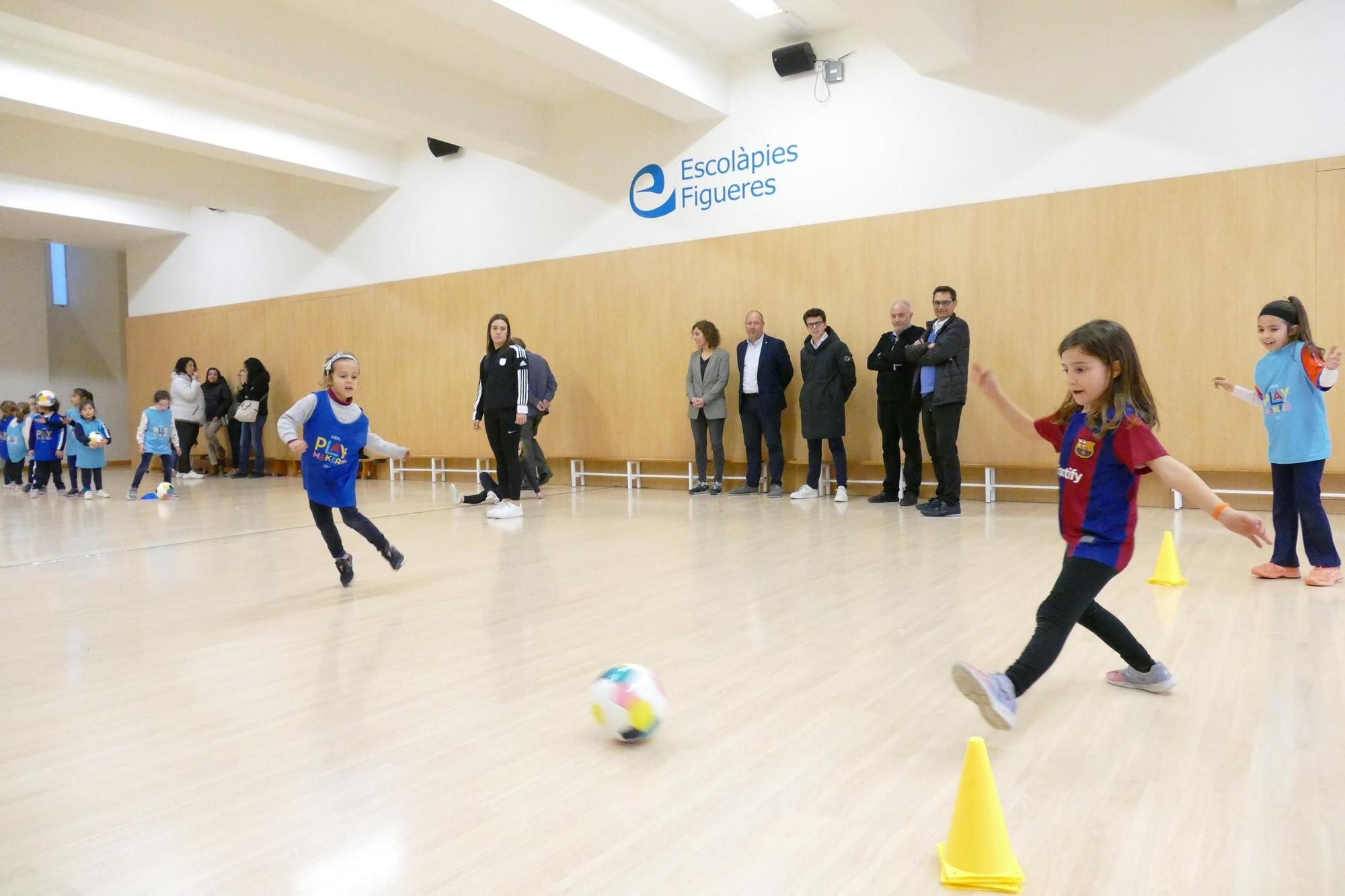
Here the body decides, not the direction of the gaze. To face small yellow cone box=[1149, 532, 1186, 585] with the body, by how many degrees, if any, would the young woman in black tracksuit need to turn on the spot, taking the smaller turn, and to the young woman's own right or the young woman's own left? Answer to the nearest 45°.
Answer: approximately 90° to the young woman's own left

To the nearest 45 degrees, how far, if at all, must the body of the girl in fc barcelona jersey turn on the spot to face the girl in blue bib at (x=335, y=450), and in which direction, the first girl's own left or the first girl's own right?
approximately 45° to the first girl's own right

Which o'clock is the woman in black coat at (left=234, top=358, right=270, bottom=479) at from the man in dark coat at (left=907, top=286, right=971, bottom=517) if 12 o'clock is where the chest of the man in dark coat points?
The woman in black coat is roughly at 2 o'clock from the man in dark coat.

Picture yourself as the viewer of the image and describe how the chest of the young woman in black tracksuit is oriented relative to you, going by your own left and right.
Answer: facing the viewer and to the left of the viewer

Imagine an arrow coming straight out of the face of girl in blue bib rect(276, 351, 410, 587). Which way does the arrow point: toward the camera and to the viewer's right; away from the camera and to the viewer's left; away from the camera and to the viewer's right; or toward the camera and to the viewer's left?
toward the camera and to the viewer's right

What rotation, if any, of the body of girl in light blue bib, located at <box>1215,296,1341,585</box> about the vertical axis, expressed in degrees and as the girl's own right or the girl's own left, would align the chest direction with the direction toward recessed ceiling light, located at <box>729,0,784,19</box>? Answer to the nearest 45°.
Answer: approximately 90° to the girl's own right

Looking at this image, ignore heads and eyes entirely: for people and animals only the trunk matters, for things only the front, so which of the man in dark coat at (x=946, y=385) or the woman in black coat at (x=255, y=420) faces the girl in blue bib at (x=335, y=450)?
the man in dark coat

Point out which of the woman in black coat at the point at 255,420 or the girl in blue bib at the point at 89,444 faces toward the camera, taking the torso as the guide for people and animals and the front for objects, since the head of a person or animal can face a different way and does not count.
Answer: the girl in blue bib

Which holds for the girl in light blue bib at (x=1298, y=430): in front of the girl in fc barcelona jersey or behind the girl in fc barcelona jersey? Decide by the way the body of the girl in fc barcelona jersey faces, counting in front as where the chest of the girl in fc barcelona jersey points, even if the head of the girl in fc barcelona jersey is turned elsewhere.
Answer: behind

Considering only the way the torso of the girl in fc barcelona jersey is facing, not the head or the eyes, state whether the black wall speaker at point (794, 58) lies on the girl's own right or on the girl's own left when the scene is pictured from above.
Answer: on the girl's own right

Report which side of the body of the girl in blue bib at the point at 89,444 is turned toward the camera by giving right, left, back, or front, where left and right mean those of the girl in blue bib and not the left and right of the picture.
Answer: front

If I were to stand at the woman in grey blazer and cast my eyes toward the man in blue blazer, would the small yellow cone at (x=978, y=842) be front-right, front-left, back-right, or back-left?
front-right

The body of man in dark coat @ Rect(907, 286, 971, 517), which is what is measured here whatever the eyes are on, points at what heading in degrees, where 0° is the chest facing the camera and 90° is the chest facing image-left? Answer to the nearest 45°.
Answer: approximately 45°

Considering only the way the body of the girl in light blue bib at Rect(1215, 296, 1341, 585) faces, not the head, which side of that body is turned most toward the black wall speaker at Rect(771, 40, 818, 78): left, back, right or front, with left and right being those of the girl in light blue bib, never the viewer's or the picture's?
right

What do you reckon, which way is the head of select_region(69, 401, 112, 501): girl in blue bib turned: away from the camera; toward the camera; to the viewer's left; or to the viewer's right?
toward the camera

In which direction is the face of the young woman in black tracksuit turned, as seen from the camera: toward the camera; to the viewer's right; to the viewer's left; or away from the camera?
toward the camera

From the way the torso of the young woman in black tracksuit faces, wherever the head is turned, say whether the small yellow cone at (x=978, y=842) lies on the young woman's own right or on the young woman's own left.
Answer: on the young woman's own left
